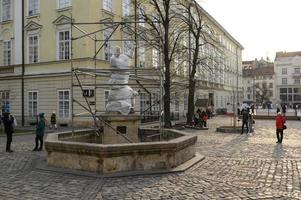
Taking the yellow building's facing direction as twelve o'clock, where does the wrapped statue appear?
The wrapped statue is roughly at 1 o'clock from the yellow building.

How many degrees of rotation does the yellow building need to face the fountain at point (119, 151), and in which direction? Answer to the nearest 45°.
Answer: approximately 45° to its right
